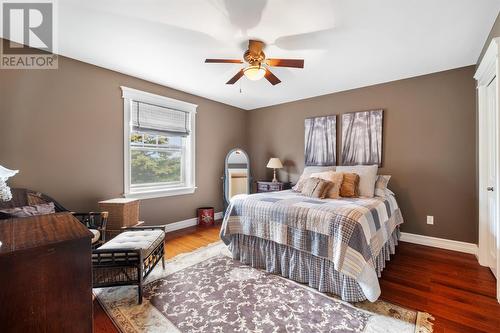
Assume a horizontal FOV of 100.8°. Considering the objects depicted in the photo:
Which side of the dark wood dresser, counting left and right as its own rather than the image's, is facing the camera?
right

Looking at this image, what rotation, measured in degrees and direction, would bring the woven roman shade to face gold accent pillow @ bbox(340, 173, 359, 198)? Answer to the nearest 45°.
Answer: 0° — it already faces it

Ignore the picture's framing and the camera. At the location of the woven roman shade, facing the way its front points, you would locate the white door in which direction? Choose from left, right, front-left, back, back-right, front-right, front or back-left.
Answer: front

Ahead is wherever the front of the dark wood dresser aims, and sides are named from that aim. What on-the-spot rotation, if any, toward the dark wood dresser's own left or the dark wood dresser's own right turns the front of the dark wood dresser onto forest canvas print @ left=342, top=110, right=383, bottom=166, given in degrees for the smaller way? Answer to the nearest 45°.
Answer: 0° — it already faces it

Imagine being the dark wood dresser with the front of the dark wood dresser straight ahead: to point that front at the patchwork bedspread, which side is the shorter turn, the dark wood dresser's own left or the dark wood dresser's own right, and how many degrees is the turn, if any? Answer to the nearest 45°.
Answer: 0° — it already faces it

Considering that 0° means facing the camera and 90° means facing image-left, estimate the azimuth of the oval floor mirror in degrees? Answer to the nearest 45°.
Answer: approximately 0°

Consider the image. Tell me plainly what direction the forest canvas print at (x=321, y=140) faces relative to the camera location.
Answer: facing the viewer and to the left of the viewer

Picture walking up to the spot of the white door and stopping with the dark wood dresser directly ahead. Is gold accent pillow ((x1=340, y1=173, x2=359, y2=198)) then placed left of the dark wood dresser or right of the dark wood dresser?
right

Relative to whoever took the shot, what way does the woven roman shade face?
facing the viewer and to the right of the viewer

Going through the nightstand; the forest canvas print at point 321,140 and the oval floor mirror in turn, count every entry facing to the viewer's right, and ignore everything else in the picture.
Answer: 0

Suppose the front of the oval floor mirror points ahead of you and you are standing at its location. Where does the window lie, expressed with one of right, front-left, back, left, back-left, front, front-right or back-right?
front-right

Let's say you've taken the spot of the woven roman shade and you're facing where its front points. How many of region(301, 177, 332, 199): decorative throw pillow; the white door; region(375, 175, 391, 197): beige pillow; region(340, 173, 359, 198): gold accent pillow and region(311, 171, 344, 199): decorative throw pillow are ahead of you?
5

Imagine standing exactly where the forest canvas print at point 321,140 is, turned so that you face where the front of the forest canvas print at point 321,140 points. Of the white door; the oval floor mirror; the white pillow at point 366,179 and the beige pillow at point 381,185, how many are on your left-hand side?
3
